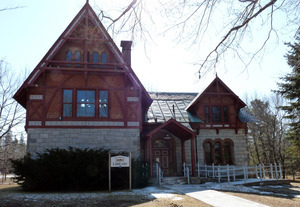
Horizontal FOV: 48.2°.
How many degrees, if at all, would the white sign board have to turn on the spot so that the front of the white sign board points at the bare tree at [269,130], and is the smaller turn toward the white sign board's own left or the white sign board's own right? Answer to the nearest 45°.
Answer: approximately 135° to the white sign board's own left

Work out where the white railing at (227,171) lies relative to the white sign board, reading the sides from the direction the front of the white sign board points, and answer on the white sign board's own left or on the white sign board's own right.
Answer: on the white sign board's own left

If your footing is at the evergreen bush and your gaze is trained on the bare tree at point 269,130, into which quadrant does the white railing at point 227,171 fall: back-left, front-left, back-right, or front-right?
front-right

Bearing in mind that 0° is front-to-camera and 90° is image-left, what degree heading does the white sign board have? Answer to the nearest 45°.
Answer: approximately 0°

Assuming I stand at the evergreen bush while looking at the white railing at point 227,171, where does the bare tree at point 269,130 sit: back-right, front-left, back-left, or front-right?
front-left
